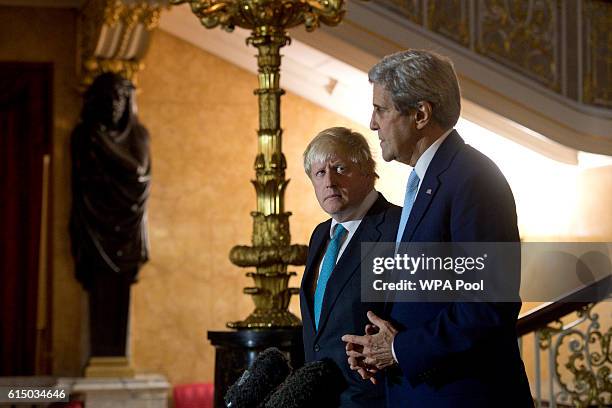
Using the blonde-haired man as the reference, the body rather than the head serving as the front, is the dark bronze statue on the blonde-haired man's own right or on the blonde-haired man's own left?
on the blonde-haired man's own right

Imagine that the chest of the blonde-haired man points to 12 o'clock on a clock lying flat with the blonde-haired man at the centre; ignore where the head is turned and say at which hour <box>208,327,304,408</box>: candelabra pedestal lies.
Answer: The candelabra pedestal is roughly at 4 o'clock from the blonde-haired man.

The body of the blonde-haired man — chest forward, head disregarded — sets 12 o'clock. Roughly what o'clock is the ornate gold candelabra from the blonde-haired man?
The ornate gold candelabra is roughly at 4 o'clock from the blonde-haired man.

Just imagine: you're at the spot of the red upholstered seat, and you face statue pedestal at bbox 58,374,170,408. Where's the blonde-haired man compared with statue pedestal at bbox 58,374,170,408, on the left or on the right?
left

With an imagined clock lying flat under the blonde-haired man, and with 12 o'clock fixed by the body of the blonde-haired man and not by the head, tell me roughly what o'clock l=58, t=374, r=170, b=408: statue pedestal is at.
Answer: The statue pedestal is roughly at 4 o'clock from the blonde-haired man.

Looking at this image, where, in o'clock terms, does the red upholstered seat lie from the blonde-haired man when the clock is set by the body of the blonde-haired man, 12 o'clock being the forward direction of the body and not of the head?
The red upholstered seat is roughly at 4 o'clock from the blonde-haired man.
